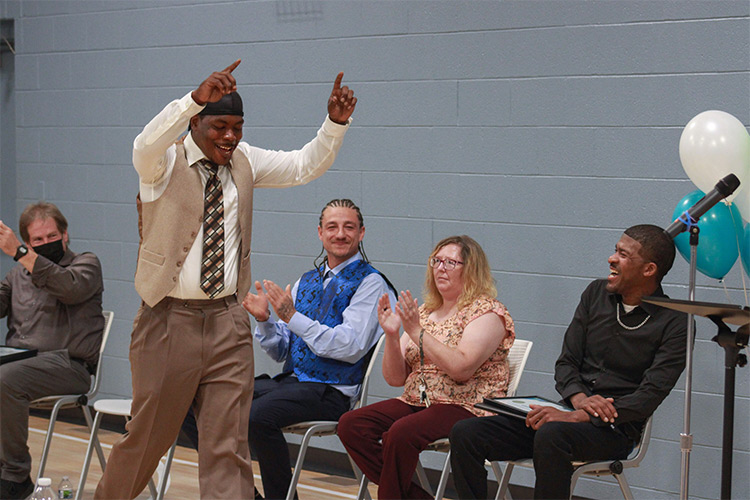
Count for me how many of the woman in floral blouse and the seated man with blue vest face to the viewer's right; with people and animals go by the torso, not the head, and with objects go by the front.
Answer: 0

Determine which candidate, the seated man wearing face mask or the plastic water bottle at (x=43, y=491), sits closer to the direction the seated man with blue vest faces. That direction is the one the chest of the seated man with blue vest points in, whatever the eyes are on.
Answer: the plastic water bottle

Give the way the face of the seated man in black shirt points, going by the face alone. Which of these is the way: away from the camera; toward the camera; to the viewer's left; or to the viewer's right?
to the viewer's left

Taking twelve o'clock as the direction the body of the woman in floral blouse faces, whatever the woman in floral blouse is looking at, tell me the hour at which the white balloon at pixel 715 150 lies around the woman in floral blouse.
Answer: The white balloon is roughly at 8 o'clock from the woman in floral blouse.

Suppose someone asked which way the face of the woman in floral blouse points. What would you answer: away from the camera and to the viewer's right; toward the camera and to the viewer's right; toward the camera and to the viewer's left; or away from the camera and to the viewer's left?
toward the camera and to the viewer's left

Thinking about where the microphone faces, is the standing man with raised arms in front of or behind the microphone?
behind

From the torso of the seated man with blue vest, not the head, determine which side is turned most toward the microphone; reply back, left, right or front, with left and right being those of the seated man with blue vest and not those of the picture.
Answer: left

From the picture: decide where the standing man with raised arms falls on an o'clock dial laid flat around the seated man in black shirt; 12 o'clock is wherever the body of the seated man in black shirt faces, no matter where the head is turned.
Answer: The standing man with raised arms is roughly at 1 o'clock from the seated man in black shirt.

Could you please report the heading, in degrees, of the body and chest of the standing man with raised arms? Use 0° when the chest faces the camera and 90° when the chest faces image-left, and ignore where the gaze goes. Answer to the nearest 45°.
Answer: approximately 315°
